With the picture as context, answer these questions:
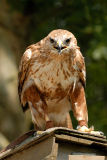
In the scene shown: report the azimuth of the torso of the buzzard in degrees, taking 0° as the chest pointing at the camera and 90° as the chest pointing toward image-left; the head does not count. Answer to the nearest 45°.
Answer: approximately 0°
